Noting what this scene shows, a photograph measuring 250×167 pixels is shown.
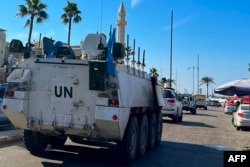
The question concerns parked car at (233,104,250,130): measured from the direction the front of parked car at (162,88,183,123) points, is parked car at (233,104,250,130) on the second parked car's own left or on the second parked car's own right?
on the second parked car's own right

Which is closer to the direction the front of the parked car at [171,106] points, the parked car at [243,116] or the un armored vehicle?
the parked car

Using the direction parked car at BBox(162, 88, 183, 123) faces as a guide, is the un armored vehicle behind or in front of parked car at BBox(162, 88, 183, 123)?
behind

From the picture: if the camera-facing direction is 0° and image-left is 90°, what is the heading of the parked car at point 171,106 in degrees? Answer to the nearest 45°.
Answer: approximately 225°

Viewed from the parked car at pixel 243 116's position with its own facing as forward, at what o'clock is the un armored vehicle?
The un armored vehicle is roughly at 8 o'clock from the parked car.
